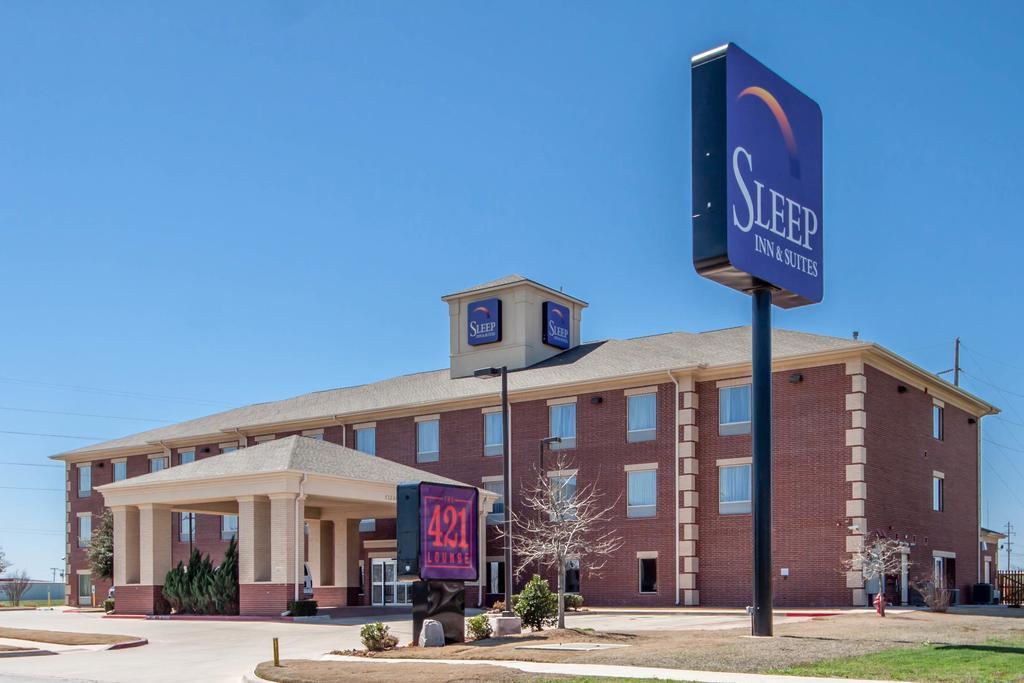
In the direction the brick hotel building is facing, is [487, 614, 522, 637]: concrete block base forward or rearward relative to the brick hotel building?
forward

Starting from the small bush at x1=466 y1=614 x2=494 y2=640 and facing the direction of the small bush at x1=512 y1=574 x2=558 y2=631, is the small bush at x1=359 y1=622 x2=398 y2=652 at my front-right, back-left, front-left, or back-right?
back-left

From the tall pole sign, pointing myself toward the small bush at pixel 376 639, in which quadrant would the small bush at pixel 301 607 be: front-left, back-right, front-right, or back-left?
front-right

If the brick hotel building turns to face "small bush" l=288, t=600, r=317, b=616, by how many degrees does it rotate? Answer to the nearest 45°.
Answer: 0° — it already faces it

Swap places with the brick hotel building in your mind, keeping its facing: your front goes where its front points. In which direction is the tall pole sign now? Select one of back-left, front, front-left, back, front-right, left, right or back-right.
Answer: front-left

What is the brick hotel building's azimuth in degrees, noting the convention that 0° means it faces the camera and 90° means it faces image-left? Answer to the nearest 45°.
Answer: approximately 45°
